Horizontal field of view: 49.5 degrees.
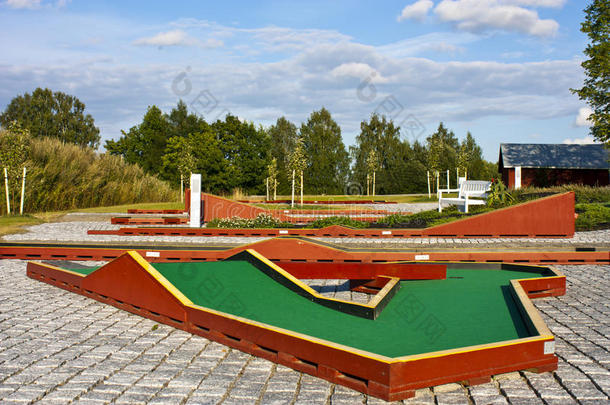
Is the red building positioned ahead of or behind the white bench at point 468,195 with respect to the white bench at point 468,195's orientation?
behind

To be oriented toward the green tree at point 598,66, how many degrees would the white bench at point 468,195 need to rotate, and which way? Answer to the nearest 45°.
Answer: approximately 180°

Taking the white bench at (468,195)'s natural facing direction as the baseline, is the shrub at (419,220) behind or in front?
in front

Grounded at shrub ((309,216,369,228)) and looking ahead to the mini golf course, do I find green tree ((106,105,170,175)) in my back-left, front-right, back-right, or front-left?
back-right

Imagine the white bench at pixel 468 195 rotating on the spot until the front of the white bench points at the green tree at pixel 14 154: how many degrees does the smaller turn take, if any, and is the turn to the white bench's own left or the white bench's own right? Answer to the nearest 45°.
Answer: approximately 45° to the white bench's own right

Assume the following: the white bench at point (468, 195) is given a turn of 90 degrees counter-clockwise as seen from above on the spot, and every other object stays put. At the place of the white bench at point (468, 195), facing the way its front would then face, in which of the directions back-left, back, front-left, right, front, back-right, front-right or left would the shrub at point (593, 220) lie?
front

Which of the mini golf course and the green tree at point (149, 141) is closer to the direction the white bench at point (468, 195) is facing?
the mini golf course

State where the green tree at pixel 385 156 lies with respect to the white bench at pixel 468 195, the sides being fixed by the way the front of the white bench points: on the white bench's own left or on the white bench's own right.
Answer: on the white bench's own right

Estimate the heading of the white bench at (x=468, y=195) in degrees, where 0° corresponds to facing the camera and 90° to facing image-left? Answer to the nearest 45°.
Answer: approximately 45°

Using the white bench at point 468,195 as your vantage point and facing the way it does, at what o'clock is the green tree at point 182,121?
The green tree is roughly at 3 o'clock from the white bench.
